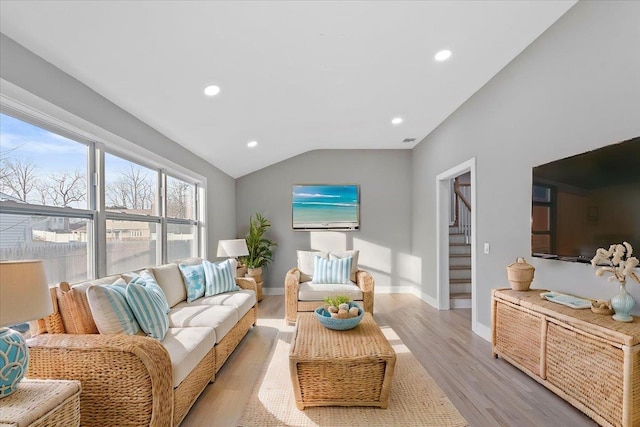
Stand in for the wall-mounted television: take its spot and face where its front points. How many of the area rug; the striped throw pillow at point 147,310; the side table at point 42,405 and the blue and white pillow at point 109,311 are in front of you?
4

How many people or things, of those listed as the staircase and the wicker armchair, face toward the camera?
2

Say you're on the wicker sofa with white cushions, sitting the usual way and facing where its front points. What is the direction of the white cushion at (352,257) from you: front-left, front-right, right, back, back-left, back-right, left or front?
left

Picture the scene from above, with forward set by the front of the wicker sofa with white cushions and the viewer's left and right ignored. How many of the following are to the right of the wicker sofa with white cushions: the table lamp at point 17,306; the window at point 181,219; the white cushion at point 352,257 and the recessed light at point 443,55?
1

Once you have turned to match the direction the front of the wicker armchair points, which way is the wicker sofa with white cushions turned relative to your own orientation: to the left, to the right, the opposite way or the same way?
to the left

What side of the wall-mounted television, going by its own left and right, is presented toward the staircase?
right

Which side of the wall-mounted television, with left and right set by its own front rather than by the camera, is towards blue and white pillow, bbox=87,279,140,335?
front

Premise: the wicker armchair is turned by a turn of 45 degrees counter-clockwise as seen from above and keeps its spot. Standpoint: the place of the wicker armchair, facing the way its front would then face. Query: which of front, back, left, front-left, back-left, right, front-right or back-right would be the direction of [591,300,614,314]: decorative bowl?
front

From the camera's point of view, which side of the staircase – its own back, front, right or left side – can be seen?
front

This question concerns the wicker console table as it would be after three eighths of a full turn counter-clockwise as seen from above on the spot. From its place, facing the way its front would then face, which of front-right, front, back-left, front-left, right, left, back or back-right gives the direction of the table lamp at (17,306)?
back-right

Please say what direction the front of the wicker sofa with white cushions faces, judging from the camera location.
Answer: facing the viewer and to the right of the viewer

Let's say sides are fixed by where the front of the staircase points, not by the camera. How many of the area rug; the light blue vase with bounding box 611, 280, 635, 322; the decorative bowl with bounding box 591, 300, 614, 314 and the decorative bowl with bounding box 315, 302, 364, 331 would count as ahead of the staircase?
4

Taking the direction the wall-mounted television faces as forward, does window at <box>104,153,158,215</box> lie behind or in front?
in front

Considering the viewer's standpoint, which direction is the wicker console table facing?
facing the viewer and to the left of the viewer

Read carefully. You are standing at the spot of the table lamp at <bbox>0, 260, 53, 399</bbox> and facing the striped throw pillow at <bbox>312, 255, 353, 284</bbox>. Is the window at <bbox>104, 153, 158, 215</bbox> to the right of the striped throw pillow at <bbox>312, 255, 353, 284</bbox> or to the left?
left
